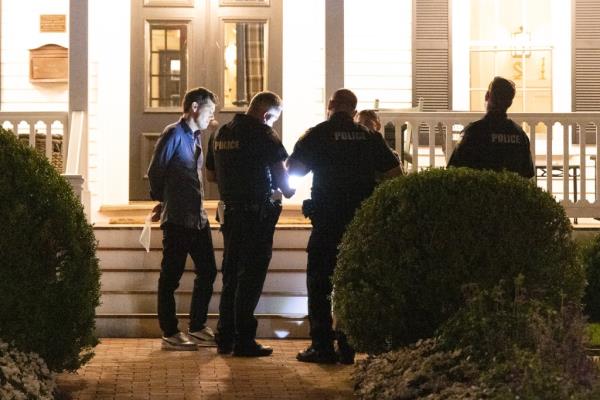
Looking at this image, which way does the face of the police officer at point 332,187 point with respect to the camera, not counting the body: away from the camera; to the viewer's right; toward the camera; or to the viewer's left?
away from the camera

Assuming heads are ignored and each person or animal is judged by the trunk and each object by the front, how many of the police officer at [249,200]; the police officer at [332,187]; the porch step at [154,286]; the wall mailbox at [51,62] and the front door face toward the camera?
3

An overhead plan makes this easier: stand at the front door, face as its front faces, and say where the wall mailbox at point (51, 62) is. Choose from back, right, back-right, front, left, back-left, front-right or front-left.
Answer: right

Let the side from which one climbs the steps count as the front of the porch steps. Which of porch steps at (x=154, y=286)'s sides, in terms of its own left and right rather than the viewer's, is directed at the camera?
front

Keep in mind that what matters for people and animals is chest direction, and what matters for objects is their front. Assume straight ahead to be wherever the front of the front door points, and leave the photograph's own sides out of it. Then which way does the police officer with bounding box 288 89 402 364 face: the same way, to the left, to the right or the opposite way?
the opposite way

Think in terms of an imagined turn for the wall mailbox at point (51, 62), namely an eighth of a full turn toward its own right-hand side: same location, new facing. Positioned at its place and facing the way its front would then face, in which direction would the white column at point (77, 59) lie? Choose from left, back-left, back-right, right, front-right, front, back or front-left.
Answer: front-left

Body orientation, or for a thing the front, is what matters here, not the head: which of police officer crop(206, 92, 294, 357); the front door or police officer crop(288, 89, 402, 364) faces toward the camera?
the front door

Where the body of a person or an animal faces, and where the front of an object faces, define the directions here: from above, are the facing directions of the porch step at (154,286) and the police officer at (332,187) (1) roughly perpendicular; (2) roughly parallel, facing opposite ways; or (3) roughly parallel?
roughly parallel, facing opposite ways

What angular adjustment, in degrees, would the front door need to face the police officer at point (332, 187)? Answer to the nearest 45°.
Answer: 0° — it already faces them

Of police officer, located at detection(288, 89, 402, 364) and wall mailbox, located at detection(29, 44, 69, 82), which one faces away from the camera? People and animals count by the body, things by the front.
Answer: the police officer

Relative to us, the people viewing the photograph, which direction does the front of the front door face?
facing the viewer

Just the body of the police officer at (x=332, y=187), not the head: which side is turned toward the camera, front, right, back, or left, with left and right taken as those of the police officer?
back
